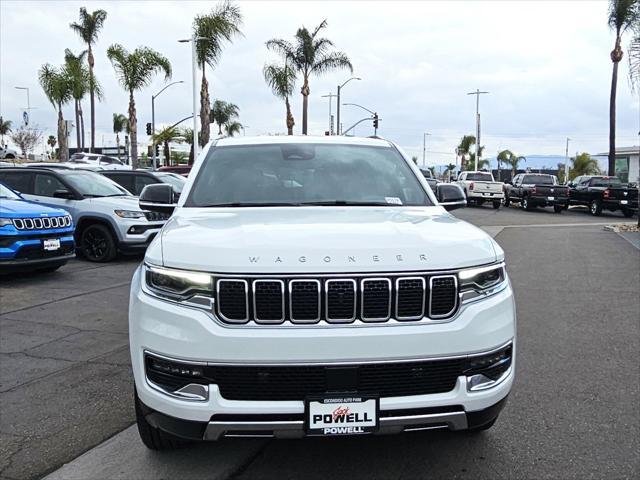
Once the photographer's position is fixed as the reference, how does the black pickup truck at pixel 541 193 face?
facing away from the viewer and to the left of the viewer

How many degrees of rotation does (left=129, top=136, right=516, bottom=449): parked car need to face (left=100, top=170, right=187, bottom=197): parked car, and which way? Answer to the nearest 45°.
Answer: approximately 180°

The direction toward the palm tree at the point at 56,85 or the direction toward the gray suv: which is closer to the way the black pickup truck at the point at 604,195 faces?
the palm tree

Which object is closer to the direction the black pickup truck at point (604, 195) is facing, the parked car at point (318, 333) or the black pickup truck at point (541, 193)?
the black pickup truck

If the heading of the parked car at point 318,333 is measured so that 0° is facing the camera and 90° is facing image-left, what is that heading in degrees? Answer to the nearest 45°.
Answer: approximately 0°

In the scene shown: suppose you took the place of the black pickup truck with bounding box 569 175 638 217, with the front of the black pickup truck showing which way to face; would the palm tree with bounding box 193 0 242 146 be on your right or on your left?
on your left

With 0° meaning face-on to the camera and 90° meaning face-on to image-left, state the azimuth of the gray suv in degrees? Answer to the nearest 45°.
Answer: approximately 315°

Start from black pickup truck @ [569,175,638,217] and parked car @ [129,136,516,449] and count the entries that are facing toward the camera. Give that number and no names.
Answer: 1

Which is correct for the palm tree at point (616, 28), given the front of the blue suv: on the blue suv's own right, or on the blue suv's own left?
on the blue suv's own left

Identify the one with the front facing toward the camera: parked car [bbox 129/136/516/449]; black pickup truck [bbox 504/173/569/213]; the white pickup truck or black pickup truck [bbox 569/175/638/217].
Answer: the parked car

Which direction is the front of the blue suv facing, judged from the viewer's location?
facing the viewer and to the right of the viewer

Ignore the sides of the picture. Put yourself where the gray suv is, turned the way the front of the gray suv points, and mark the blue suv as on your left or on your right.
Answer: on your right

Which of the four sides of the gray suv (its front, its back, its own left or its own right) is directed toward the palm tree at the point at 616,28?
left

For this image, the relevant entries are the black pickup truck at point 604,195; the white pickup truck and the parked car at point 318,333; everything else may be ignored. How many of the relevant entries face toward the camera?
1

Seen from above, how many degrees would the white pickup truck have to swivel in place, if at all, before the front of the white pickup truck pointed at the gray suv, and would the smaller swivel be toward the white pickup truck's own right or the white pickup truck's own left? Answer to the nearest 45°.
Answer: approximately 135° to the white pickup truck's own left
